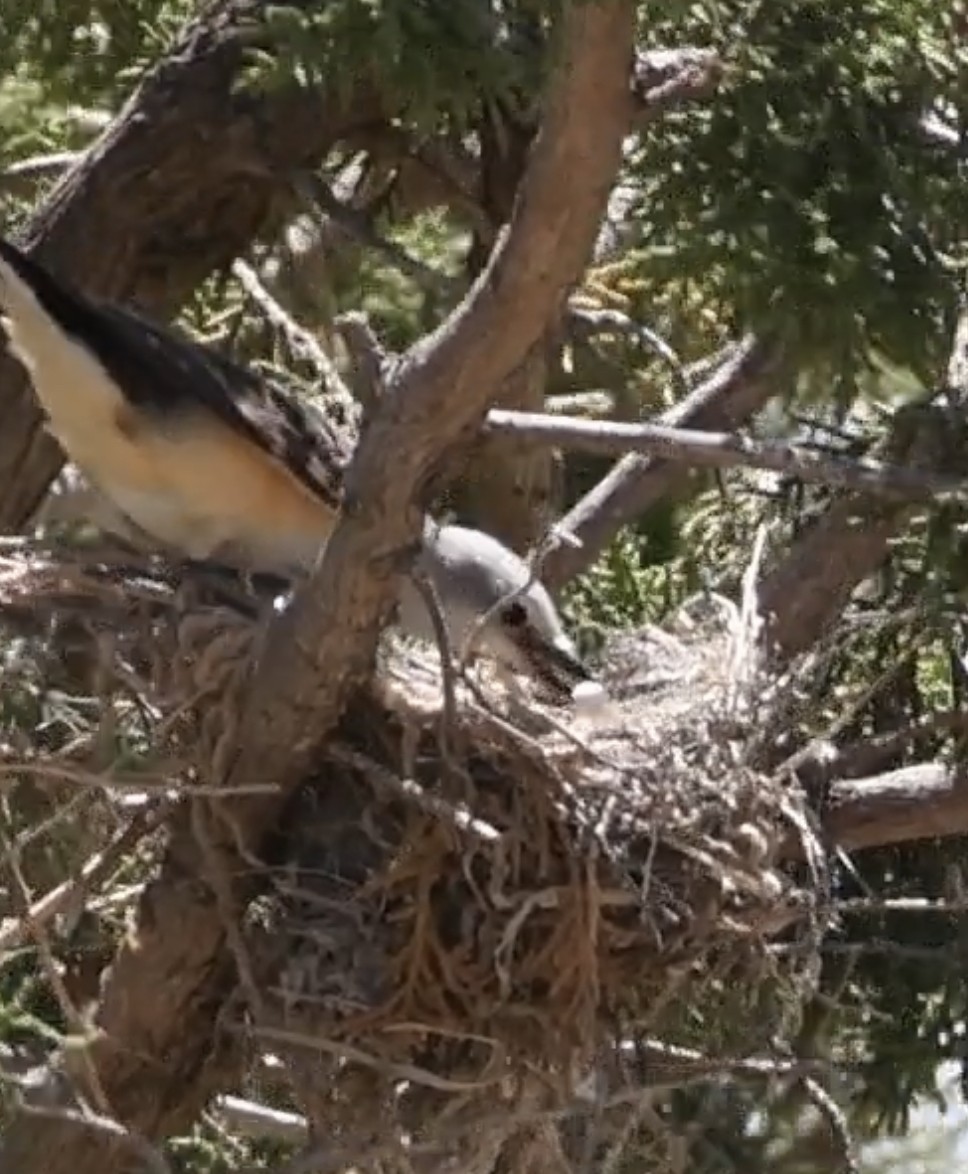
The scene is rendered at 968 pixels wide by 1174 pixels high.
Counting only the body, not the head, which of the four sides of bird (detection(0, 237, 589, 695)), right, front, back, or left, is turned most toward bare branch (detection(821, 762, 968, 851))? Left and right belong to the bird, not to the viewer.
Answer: front

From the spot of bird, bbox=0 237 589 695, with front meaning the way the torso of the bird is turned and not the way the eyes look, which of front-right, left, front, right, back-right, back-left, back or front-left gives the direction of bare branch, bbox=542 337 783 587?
front-left

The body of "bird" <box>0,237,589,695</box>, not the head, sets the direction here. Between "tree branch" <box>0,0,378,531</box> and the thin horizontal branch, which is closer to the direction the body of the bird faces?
the thin horizontal branch

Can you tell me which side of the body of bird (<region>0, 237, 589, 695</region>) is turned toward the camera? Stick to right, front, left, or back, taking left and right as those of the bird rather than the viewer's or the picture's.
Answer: right

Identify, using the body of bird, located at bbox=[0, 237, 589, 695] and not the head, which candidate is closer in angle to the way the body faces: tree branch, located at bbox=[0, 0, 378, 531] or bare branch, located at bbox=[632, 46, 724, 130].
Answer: the bare branch
